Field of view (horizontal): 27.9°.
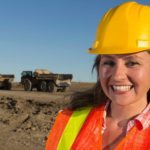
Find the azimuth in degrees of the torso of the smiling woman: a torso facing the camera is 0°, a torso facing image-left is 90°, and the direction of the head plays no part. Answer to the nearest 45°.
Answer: approximately 0°

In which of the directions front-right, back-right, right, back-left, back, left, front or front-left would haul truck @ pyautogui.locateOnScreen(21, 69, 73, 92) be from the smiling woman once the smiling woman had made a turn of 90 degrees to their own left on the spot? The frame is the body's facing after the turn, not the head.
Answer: left

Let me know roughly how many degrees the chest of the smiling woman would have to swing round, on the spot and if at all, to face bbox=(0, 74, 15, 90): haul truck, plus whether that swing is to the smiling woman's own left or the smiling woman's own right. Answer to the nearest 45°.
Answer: approximately 180°
